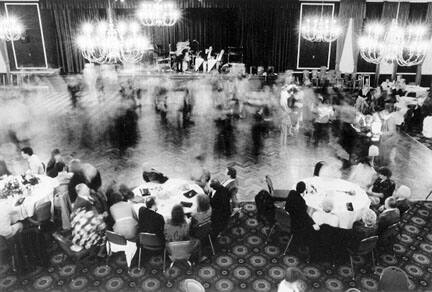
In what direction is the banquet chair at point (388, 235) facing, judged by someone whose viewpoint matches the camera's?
facing away from the viewer and to the left of the viewer

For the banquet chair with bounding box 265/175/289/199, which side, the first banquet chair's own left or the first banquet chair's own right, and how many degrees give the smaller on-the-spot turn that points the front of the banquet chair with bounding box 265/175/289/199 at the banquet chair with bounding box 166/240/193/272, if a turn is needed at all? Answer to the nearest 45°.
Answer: approximately 135° to the first banquet chair's own right

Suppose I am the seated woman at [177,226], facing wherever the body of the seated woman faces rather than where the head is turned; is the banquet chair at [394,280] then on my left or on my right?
on my right

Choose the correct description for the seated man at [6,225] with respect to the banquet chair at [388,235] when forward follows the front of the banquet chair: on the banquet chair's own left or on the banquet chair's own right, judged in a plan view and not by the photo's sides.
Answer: on the banquet chair's own left

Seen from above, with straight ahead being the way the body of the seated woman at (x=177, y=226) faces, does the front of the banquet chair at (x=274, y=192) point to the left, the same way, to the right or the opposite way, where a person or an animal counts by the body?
to the right

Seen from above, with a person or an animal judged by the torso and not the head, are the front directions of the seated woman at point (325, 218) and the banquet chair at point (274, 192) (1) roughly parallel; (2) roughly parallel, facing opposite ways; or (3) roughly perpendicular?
roughly perpendicular

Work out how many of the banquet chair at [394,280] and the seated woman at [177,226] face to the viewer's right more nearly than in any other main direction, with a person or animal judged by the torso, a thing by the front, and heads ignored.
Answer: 0

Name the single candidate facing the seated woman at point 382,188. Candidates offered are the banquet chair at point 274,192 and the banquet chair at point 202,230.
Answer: the banquet chair at point 274,192

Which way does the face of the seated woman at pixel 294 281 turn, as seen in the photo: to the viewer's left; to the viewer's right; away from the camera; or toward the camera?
away from the camera

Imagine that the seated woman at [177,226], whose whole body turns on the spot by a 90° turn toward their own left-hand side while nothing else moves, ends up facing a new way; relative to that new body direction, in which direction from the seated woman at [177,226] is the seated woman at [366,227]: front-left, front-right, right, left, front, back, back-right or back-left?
back

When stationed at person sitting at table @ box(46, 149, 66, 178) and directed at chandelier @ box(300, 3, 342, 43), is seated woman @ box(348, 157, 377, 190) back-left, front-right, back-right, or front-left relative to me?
front-right

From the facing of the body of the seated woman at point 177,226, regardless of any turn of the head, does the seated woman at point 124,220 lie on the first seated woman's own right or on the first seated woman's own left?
on the first seated woman's own left

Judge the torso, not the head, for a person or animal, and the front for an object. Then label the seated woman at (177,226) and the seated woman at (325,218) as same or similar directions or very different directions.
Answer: same or similar directions

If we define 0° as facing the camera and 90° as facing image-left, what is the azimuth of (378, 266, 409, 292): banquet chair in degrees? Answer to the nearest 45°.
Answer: approximately 180°

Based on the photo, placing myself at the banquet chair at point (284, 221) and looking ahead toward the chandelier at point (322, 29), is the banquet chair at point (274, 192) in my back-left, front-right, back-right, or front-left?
front-left

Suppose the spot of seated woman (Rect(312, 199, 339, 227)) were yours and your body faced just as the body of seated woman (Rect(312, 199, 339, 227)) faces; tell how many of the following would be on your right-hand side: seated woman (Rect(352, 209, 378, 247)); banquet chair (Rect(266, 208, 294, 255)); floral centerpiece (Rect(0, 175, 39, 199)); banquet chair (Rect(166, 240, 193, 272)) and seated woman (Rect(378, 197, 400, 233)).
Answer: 2

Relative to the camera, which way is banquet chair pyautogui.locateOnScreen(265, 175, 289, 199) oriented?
to the viewer's right

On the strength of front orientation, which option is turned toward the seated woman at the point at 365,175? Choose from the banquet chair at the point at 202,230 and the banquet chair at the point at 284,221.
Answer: the banquet chair at the point at 284,221

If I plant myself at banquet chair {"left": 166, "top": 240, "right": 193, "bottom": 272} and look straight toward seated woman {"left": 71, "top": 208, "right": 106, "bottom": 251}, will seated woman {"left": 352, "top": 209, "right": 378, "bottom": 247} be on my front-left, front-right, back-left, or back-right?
back-right
